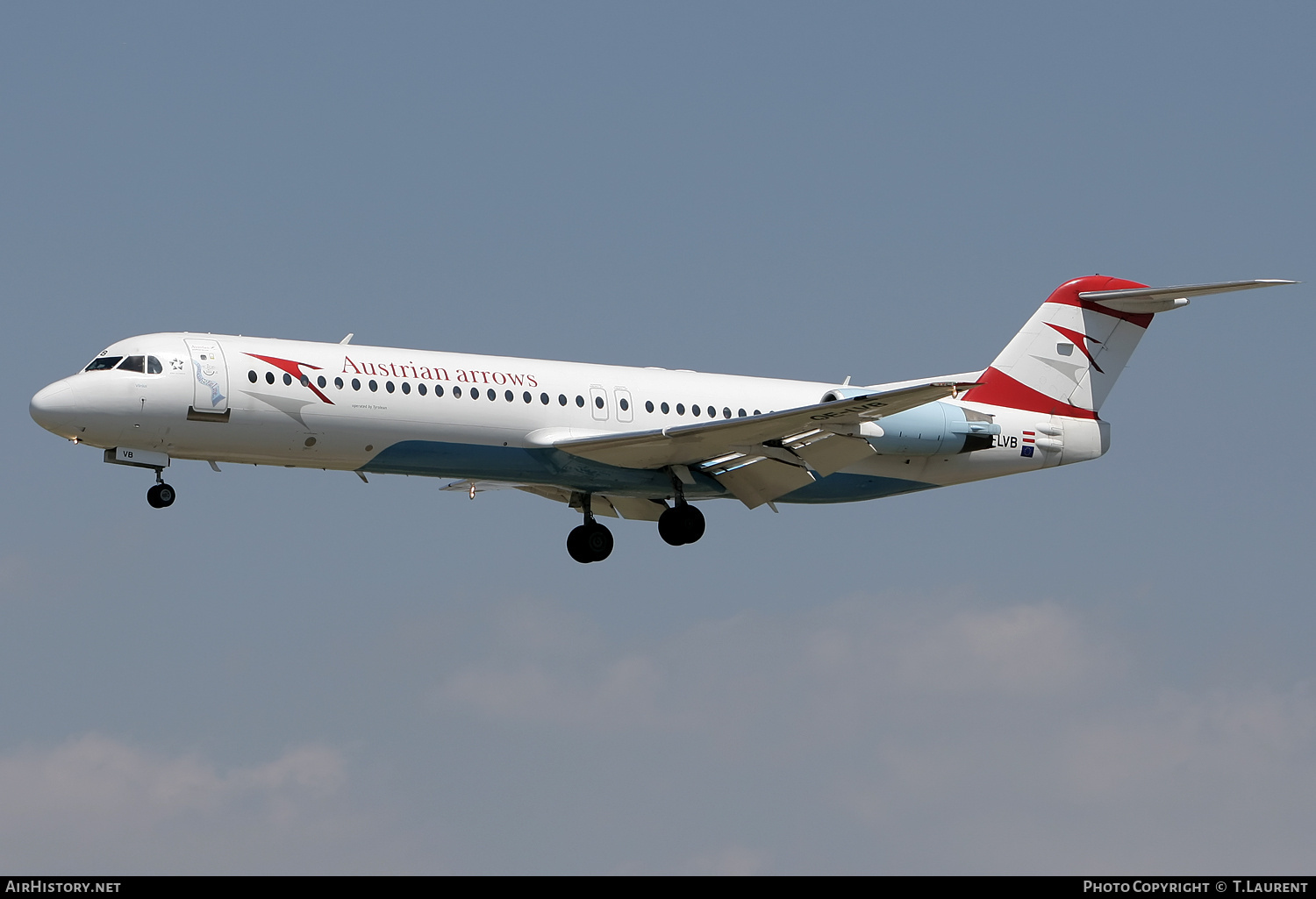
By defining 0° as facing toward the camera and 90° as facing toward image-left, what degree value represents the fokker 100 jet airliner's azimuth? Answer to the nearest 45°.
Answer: approximately 45°
